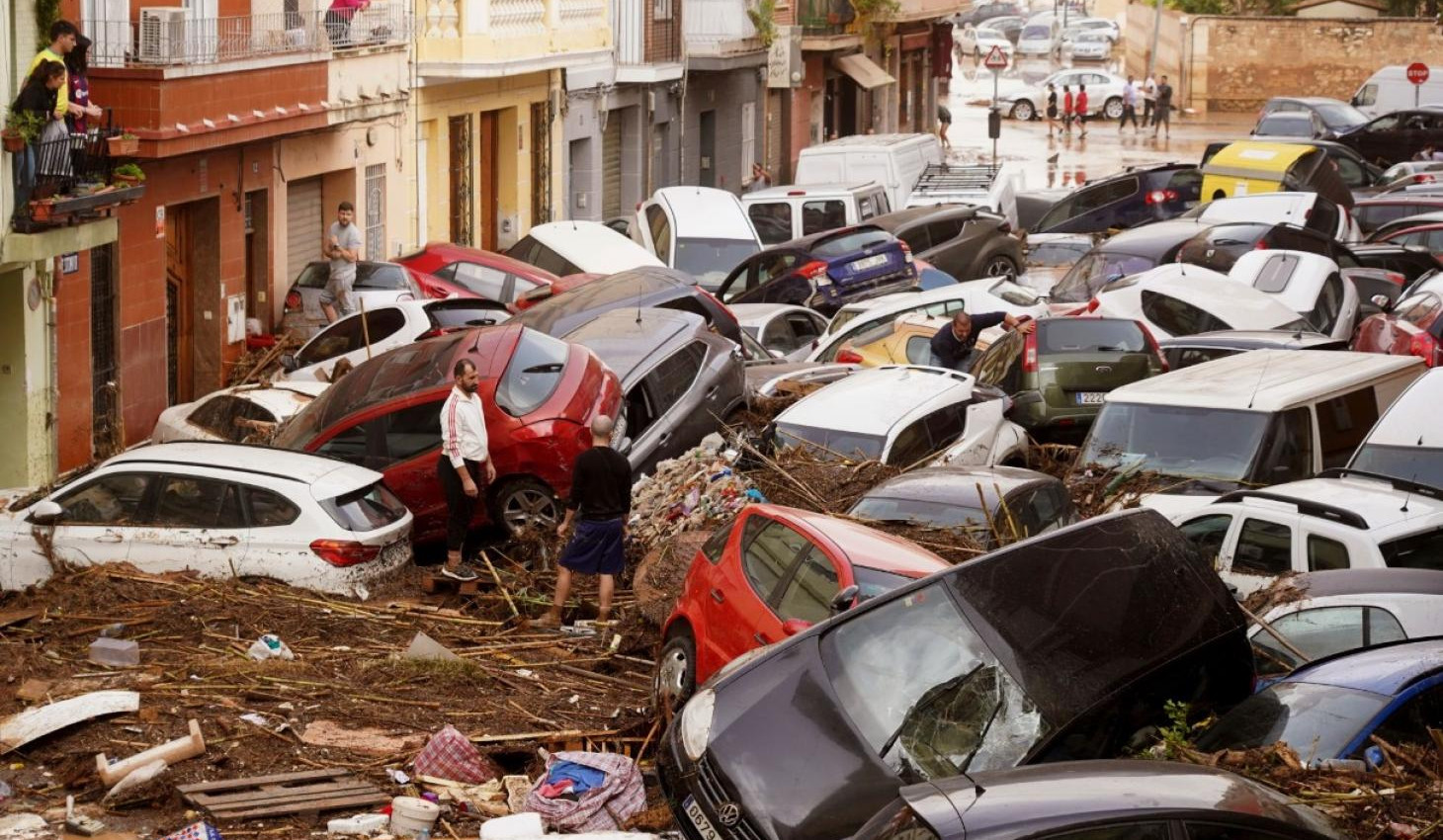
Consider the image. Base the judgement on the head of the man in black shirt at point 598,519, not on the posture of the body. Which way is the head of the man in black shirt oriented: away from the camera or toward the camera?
away from the camera

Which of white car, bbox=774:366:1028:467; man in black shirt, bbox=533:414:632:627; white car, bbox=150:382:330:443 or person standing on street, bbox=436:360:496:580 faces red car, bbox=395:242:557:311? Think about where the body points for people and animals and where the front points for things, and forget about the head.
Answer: the man in black shirt

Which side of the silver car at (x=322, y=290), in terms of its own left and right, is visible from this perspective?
back

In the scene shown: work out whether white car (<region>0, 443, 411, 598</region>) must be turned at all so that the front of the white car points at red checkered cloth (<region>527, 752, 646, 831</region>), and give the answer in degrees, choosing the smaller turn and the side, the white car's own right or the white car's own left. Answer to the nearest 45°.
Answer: approximately 135° to the white car's own left

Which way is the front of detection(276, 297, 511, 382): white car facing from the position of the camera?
facing away from the viewer and to the left of the viewer

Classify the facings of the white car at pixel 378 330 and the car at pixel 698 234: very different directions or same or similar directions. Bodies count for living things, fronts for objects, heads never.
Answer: very different directions

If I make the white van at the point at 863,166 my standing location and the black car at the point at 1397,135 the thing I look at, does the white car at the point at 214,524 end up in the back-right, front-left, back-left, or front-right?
back-right

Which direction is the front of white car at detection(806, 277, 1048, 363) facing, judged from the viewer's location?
facing to the left of the viewer

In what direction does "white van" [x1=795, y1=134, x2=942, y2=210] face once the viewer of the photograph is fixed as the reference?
facing away from the viewer and to the right of the viewer
